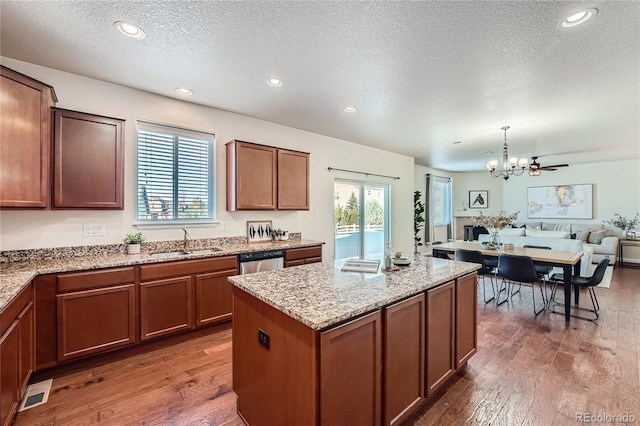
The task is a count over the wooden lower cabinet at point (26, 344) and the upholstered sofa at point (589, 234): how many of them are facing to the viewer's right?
1

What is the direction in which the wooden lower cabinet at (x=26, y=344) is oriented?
to the viewer's right

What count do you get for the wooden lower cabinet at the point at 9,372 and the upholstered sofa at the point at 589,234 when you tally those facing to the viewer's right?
1

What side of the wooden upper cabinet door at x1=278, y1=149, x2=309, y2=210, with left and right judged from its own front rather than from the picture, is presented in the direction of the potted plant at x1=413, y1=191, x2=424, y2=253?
left

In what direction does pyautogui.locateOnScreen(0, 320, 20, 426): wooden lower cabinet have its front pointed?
to the viewer's right

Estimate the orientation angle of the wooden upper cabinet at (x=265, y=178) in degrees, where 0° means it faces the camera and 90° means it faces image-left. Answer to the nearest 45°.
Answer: approximately 315°
